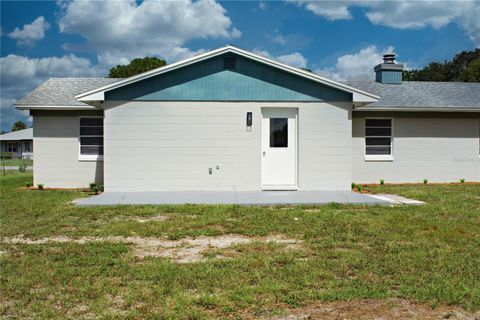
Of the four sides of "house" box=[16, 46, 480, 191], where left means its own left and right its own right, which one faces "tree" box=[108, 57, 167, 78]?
back

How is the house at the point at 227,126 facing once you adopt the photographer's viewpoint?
facing the viewer
